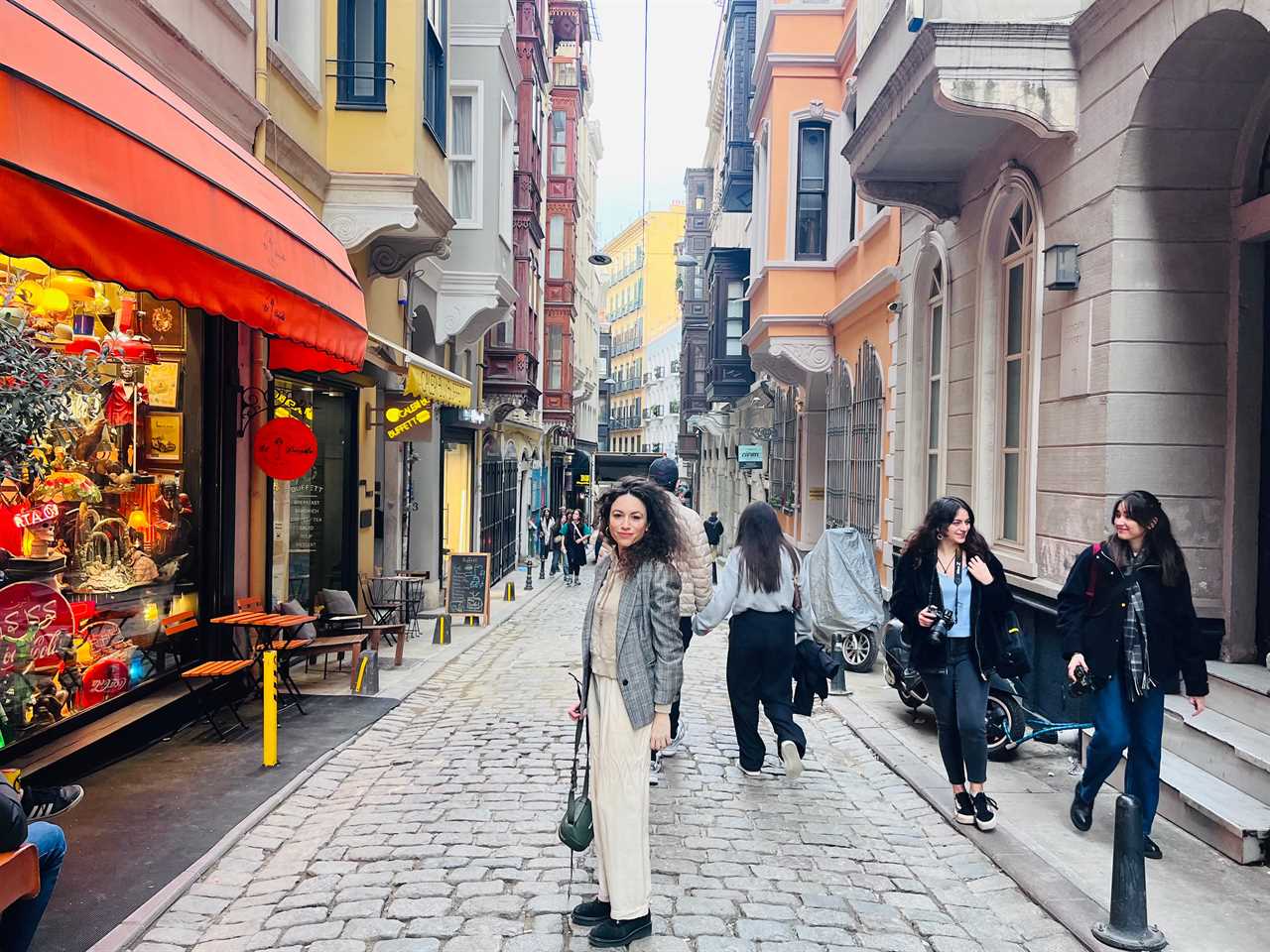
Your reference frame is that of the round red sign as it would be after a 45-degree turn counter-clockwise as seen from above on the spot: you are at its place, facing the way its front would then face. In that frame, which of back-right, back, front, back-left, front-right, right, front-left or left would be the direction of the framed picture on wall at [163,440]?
right

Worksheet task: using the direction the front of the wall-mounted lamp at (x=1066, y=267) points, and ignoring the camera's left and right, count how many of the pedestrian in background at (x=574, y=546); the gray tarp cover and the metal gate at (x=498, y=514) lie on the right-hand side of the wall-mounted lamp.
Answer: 3

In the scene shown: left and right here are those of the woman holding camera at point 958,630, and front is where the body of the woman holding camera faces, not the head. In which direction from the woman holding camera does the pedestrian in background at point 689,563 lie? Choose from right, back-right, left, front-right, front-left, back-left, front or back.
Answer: right

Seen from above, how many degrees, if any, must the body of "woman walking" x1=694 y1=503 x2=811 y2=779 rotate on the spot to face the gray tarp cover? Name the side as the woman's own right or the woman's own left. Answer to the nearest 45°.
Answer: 0° — they already face it

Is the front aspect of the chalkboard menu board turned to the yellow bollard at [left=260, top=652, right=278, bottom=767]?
yes

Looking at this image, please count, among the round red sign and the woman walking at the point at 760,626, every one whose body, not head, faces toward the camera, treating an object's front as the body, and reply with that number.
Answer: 1

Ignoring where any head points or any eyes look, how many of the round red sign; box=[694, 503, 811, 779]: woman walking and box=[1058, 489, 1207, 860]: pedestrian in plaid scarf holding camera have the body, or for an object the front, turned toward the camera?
2

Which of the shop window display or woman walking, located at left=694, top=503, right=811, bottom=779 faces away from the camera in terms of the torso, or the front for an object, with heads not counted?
the woman walking

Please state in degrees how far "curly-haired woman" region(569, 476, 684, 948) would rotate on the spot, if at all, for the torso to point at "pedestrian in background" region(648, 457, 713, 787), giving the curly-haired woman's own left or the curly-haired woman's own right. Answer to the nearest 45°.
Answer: approximately 135° to the curly-haired woman's own right

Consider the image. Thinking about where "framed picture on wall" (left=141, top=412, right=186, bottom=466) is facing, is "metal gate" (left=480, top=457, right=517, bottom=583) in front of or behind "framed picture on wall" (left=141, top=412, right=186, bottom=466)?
behind

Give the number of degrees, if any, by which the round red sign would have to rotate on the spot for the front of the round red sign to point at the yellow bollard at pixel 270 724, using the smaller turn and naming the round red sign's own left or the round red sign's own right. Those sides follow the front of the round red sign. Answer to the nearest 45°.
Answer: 0° — it already faces it

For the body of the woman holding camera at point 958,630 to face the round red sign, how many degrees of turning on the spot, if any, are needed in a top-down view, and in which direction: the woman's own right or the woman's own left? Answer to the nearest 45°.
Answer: approximately 90° to the woman's own right

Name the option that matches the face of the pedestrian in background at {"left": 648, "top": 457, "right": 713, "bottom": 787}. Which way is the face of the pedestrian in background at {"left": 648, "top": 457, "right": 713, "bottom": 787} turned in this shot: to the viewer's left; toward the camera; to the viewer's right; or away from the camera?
away from the camera

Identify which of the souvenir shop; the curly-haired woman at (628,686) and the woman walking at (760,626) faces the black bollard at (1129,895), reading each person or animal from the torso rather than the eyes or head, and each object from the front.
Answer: the souvenir shop
